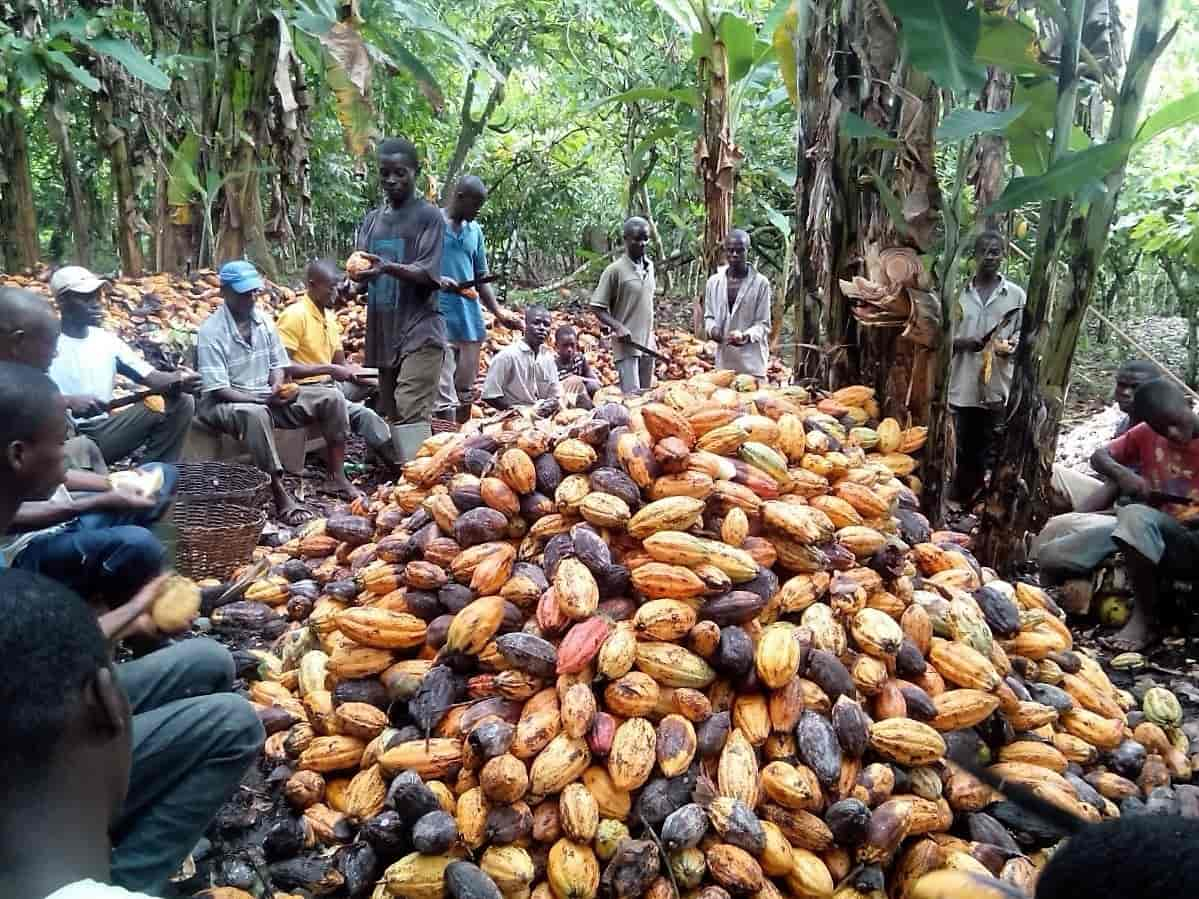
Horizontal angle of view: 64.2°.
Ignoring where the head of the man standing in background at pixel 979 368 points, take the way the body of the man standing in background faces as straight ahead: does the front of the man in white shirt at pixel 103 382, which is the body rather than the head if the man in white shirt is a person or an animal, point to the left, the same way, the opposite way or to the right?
to the left

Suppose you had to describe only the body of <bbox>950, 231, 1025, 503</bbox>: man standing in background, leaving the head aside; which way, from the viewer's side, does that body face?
toward the camera

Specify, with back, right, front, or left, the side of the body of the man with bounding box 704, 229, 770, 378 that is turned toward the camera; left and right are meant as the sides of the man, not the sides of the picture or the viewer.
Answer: front

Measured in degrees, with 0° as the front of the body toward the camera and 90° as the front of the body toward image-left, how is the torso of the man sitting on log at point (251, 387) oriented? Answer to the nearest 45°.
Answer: approximately 315°

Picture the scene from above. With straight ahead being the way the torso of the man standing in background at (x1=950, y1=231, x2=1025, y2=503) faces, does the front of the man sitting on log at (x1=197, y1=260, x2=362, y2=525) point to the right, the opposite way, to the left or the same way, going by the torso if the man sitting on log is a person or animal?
to the left

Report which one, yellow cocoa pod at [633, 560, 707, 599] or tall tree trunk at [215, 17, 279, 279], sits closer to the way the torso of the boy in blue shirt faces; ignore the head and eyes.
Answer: the yellow cocoa pod

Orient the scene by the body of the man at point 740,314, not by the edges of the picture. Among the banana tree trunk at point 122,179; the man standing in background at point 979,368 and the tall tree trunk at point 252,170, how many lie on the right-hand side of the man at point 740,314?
2

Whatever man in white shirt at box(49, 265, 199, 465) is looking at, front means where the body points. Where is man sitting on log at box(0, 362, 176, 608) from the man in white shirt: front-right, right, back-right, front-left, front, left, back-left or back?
front-right

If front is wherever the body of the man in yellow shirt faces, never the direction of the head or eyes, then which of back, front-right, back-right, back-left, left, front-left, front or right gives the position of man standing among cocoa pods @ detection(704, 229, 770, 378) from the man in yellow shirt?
front-left

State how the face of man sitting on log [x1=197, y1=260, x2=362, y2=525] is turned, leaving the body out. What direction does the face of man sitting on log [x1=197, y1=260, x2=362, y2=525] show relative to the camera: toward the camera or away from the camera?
toward the camera

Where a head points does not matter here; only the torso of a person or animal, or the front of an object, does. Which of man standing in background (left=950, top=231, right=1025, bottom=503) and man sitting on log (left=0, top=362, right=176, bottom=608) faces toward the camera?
the man standing in background

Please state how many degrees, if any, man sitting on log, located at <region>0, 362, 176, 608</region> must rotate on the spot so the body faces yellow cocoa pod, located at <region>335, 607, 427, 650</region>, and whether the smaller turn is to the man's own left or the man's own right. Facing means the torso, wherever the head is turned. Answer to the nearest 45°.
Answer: approximately 45° to the man's own right

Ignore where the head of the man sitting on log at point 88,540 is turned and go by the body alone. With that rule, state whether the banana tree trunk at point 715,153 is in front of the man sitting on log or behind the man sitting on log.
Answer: in front

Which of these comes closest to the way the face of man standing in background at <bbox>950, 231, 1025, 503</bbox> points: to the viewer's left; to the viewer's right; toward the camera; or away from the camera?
toward the camera

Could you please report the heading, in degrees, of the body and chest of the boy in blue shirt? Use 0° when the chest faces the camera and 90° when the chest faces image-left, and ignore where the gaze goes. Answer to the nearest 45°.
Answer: approximately 315°

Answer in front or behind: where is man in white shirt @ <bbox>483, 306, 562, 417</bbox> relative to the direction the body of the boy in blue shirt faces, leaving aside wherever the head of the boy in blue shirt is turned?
in front

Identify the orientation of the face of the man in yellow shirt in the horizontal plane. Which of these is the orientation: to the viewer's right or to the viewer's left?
to the viewer's right

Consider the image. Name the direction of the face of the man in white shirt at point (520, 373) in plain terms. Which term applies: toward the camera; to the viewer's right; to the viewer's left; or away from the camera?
toward the camera
